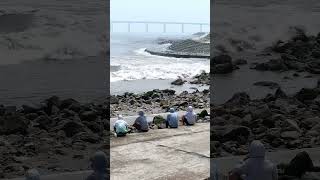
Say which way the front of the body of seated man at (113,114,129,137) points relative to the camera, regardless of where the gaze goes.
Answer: away from the camera

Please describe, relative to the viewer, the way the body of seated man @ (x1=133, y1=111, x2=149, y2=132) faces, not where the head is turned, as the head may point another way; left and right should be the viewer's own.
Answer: facing away from the viewer
